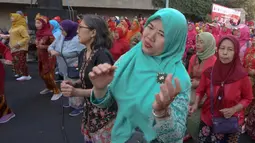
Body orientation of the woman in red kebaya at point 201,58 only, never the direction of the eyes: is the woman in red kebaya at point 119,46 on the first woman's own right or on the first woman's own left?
on the first woman's own right

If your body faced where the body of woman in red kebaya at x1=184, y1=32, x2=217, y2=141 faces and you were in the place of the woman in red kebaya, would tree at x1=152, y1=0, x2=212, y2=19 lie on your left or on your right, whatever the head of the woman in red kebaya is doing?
on your right

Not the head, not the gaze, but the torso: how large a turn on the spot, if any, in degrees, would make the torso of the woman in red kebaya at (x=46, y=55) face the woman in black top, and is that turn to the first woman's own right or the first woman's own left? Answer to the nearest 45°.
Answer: approximately 45° to the first woman's own left

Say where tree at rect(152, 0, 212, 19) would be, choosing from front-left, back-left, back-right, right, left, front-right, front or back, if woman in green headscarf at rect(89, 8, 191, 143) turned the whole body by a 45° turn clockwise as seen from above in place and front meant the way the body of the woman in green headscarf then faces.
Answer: right
